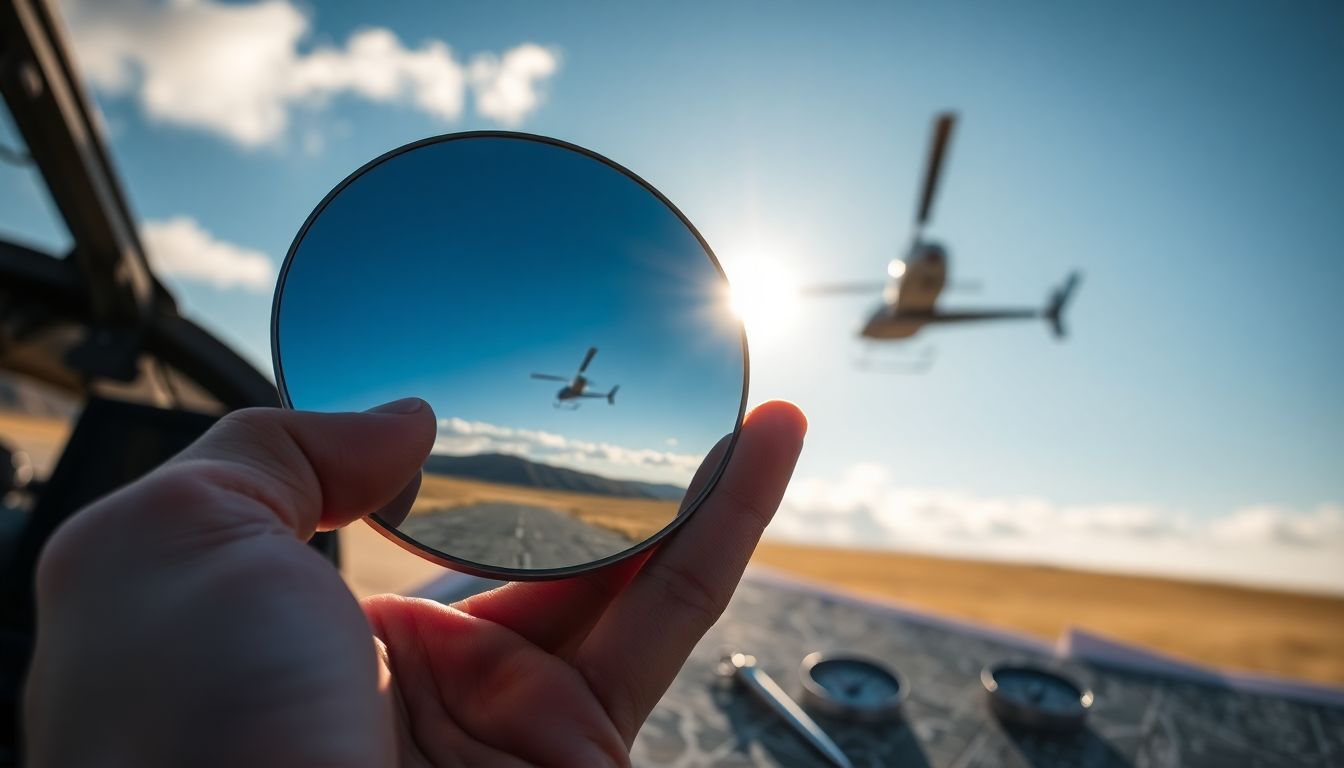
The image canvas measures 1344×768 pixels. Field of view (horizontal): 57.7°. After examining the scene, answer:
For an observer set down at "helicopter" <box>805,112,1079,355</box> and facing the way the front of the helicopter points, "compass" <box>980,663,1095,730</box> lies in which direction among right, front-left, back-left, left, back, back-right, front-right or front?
left

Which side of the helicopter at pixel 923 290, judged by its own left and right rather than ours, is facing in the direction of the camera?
left

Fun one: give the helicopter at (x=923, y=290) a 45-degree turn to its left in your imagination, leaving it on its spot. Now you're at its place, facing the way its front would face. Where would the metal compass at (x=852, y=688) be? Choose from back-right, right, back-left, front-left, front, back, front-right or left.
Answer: front-left

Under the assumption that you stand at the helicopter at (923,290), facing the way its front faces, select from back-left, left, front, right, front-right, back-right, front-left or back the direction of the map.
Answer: left
